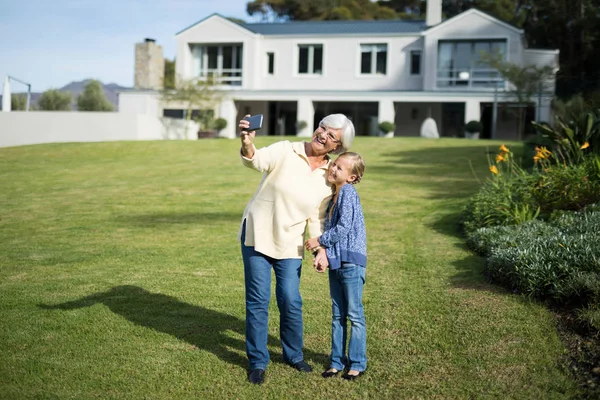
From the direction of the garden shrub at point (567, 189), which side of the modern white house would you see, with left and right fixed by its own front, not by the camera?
front

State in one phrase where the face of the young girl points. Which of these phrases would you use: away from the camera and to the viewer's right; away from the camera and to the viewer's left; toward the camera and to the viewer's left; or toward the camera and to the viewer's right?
toward the camera and to the viewer's left

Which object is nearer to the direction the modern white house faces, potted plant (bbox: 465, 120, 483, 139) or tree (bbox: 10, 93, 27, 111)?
the potted plant

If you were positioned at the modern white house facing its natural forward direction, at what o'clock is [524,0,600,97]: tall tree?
The tall tree is roughly at 8 o'clock from the modern white house.

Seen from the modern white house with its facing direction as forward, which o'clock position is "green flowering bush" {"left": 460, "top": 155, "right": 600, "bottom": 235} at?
The green flowering bush is roughly at 12 o'clock from the modern white house.

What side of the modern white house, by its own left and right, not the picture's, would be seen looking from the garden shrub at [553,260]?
front

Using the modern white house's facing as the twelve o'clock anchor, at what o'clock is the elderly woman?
The elderly woman is roughly at 12 o'clock from the modern white house.

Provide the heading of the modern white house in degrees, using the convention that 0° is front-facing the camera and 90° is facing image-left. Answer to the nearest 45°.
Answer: approximately 0°

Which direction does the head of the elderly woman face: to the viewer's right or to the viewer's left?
to the viewer's left
